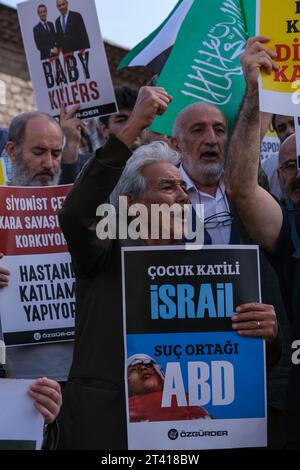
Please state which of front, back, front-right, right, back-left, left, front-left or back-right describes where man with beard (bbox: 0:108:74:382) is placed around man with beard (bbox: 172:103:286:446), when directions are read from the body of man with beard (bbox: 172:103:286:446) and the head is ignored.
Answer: back-right

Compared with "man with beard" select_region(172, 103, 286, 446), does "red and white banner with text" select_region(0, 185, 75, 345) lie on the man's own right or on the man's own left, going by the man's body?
on the man's own right

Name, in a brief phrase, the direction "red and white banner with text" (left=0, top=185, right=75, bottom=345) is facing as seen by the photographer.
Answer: facing the viewer

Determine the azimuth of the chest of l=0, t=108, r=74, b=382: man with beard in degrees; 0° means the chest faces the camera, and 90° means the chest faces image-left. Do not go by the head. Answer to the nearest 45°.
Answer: approximately 315°

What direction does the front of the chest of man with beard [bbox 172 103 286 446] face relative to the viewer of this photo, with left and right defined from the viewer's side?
facing the viewer and to the right of the viewer

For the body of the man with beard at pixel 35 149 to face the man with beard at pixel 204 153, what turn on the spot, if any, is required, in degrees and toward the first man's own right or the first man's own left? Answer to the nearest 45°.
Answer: approximately 45° to the first man's own left

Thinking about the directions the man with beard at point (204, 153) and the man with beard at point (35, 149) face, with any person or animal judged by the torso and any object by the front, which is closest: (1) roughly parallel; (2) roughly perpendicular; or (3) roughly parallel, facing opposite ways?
roughly parallel

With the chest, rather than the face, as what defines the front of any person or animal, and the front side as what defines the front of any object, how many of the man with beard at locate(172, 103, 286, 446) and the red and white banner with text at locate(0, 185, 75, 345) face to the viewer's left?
0
